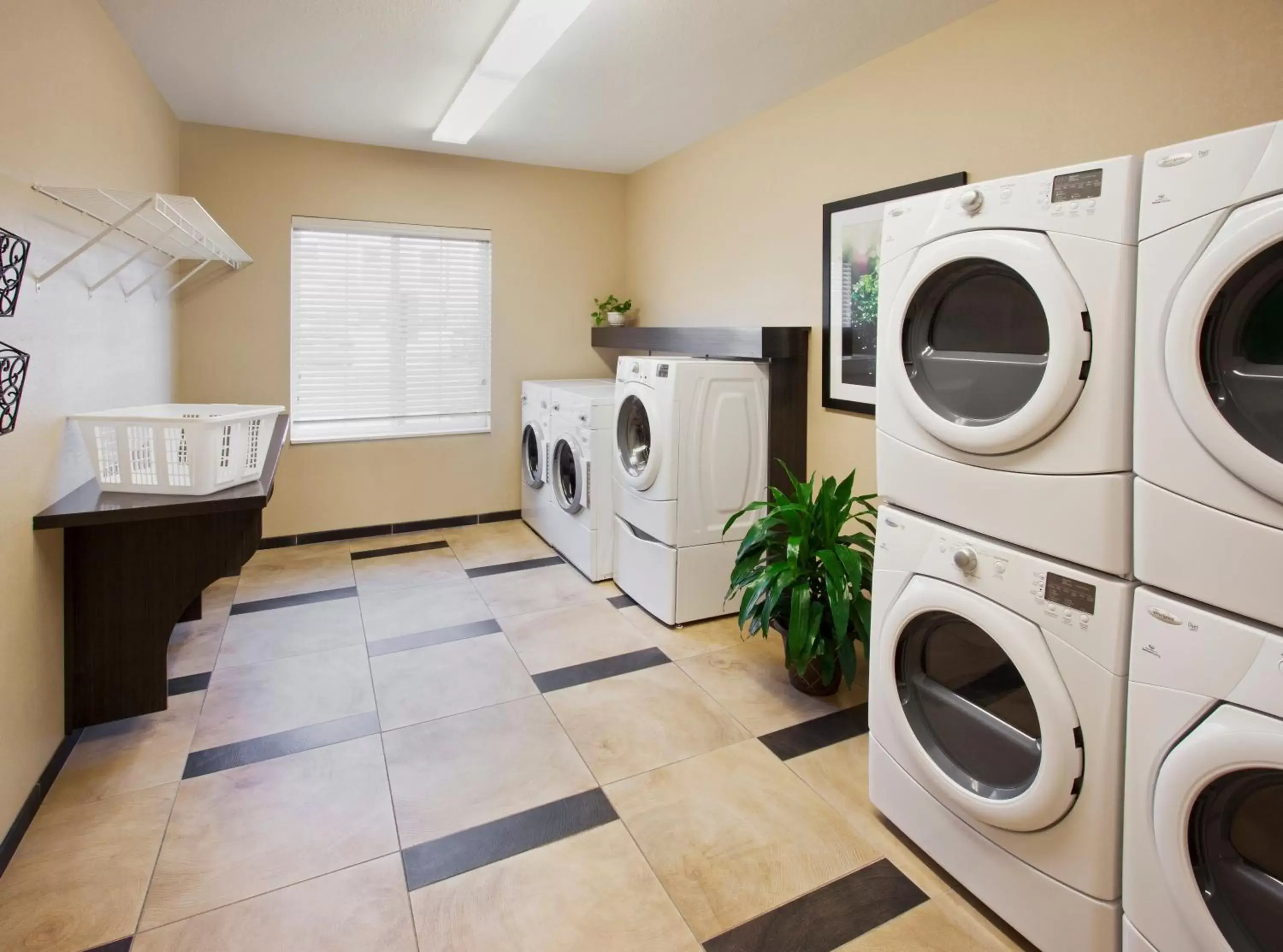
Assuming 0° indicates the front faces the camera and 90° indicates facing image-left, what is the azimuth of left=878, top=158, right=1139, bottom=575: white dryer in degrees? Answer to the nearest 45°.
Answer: approximately 45°

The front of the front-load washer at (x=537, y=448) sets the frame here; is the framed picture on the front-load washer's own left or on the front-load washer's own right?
on the front-load washer's own left

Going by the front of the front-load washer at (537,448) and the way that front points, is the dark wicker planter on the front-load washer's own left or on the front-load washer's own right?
on the front-load washer's own left

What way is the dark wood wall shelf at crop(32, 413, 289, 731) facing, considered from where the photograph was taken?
facing to the right of the viewer

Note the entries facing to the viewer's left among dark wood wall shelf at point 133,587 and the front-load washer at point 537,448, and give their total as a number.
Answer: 1

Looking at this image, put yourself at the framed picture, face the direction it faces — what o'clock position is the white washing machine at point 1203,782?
The white washing machine is roughly at 10 o'clock from the framed picture.

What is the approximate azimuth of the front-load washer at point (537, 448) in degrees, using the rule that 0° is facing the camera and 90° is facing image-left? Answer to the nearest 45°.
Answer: approximately 90°
